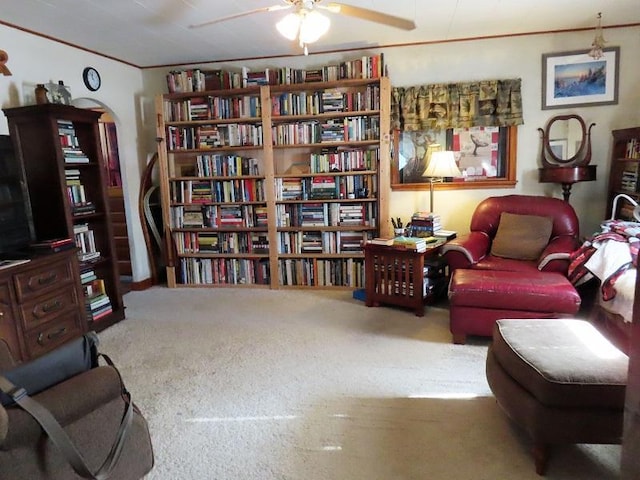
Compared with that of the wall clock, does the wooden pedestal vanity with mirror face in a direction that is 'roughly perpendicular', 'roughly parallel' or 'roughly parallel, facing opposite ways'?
roughly perpendicular

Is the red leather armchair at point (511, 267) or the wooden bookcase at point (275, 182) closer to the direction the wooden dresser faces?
the red leather armchair

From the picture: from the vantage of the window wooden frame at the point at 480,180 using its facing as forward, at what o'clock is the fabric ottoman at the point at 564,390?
The fabric ottoman is roughly at 12 o'clock from the window wooden frame.

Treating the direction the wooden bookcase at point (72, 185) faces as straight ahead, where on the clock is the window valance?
The window valance is roughly at 11 o'clock from the wooden bookcase.

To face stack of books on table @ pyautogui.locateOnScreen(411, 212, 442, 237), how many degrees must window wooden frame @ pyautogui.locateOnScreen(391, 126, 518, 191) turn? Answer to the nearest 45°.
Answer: approximately 45° to its right

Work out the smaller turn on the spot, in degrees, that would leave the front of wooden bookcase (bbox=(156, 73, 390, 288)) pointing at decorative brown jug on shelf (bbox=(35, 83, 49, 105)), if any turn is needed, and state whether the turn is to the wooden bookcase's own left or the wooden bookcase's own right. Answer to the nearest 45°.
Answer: approximately 45° to the wooden bookcase's own right

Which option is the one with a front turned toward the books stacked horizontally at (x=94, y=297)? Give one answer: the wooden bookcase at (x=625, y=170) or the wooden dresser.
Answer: the wooden bookcase

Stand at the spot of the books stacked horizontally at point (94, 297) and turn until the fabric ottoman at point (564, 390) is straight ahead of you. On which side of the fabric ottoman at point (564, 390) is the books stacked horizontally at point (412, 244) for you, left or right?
left

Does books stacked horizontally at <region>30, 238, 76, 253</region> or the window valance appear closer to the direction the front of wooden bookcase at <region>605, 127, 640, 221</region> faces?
the books stacked horizontally
